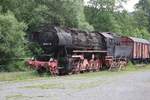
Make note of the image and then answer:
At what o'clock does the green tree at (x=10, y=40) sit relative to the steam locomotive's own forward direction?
The green tree is roughly at 1 o'clock from the steam locomotive.

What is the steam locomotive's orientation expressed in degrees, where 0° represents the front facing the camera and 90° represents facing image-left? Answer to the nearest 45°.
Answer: approximately 45°
